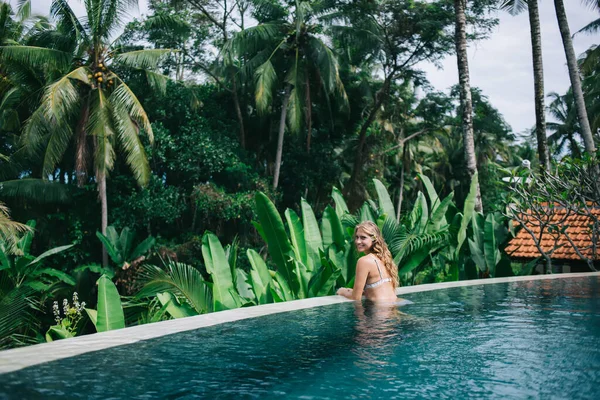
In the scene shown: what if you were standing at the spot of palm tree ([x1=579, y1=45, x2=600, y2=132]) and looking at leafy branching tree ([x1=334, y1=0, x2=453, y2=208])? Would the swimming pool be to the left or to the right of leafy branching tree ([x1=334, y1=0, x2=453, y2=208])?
left

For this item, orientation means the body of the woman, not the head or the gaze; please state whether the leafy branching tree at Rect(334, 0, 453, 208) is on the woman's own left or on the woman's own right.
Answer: on the woman's own right

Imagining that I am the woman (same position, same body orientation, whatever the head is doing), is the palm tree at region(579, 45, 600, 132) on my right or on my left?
on my right

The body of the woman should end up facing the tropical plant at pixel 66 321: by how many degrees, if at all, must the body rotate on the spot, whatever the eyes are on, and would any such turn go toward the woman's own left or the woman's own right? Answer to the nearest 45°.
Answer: approximately 45° to the woman's own left

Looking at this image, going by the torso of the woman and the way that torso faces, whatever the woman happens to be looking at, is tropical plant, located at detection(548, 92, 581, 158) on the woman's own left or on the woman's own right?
on the woman's own right

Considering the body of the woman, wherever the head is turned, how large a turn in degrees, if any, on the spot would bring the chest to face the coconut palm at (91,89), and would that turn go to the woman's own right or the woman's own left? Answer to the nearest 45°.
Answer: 0° — they already face it

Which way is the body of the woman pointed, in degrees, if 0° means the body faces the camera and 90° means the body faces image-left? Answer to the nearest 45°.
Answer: approximately 135°

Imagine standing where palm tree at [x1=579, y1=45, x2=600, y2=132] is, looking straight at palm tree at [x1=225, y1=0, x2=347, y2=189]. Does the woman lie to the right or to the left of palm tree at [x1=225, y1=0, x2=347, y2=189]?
left
